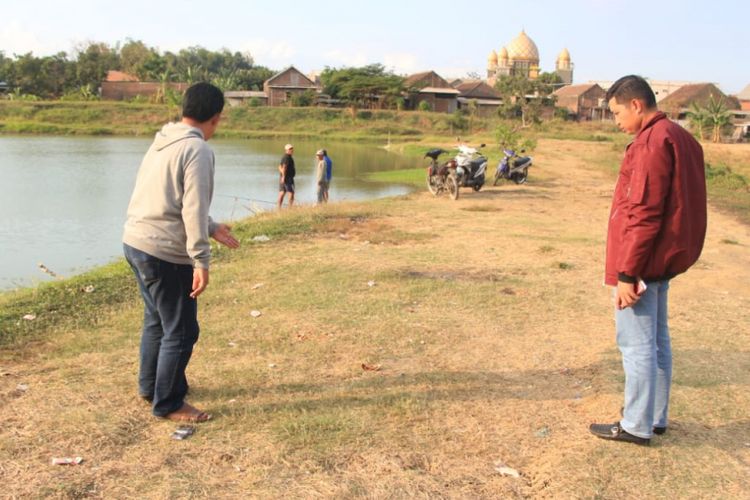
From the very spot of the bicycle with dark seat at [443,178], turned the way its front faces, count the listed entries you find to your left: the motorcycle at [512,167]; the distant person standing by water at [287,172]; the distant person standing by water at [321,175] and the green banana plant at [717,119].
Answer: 2

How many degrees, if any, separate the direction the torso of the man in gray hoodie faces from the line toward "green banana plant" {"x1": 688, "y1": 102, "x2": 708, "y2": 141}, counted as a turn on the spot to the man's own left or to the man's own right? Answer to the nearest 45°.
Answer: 0° — they already face it

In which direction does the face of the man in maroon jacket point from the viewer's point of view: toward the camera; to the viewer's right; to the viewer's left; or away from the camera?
to the viewer's left

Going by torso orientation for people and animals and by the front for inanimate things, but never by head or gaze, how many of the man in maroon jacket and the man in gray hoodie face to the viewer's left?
1

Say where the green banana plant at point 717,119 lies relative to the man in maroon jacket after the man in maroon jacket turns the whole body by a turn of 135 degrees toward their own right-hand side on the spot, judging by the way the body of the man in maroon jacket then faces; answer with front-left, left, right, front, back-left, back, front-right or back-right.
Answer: front-left

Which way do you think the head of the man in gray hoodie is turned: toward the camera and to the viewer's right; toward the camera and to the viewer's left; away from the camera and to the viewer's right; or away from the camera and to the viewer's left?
away from the camera and to the viewer's right

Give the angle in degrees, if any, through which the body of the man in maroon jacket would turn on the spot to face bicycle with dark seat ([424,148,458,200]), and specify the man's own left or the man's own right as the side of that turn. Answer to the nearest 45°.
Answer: approximately 90° to the man's own right

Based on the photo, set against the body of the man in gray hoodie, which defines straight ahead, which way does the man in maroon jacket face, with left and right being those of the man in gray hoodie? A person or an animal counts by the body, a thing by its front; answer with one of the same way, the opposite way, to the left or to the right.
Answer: to the left

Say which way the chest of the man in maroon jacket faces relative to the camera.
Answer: to the viewer's left

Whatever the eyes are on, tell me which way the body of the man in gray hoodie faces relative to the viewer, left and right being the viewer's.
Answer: facing away from the viewer and to the right of the viewer
